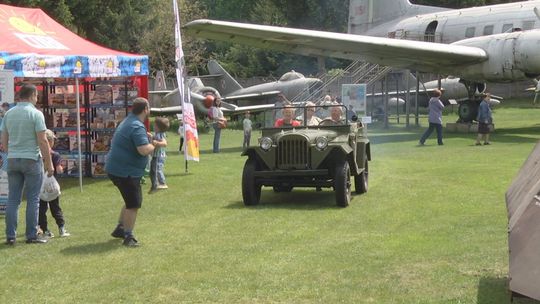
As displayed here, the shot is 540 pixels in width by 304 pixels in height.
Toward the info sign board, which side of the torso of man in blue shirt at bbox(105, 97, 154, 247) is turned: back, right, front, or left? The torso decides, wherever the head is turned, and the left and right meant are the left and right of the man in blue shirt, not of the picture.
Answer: front

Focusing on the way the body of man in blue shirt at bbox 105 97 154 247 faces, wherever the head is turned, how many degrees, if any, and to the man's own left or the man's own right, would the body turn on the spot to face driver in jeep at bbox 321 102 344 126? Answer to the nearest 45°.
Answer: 0° — they already face them

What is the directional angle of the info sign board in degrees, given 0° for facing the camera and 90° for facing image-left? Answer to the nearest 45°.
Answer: approximately 0°

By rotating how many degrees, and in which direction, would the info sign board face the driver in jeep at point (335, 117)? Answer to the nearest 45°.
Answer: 0° — it already faces them

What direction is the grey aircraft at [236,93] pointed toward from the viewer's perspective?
to the viewer's right

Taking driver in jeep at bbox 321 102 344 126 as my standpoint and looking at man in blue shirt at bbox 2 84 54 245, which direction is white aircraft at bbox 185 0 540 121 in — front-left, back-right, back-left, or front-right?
back-right

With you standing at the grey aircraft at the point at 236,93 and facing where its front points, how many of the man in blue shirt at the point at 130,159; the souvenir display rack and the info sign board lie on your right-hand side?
3

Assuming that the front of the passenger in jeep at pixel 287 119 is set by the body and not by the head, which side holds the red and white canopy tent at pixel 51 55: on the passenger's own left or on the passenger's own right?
on the passenger's own right

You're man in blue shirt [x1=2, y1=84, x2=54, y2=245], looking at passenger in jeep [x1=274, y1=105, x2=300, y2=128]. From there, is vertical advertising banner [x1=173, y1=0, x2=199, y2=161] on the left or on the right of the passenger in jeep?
left

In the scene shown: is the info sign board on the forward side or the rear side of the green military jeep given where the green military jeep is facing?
on the rear side
